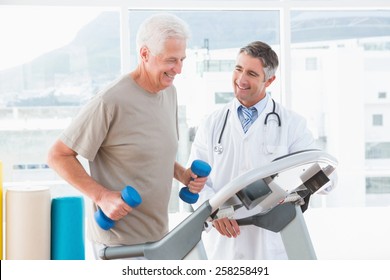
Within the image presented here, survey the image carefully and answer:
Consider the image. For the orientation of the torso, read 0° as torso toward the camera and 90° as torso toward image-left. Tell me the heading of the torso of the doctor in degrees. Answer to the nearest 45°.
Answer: approximately 0°

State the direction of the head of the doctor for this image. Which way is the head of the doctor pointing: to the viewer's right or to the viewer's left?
to the viewer's left
